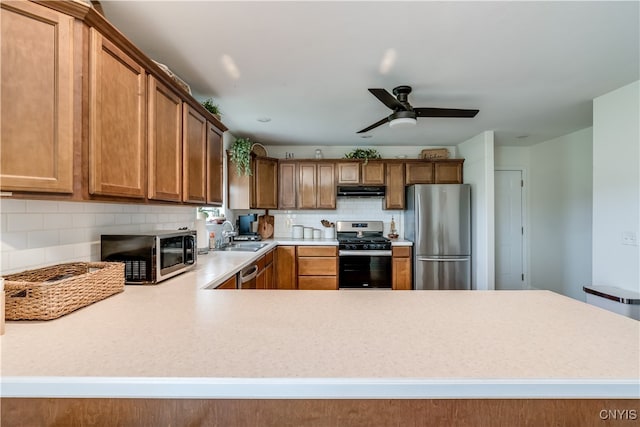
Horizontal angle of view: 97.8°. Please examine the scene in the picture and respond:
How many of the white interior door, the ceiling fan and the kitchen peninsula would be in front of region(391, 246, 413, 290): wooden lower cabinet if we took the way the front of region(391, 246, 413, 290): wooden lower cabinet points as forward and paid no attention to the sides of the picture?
2

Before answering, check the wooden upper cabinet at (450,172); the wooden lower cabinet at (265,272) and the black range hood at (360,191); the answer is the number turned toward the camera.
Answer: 2

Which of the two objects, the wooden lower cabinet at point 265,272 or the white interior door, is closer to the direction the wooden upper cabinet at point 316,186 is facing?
the wooden lower cabinet

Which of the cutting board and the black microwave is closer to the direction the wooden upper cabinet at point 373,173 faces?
the black microwave

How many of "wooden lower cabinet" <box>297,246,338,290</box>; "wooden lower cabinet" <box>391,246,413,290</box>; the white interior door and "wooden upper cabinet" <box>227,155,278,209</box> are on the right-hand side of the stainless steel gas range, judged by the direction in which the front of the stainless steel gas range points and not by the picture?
2

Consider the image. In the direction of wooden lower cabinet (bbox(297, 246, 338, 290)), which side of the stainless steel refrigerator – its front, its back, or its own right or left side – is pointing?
right
